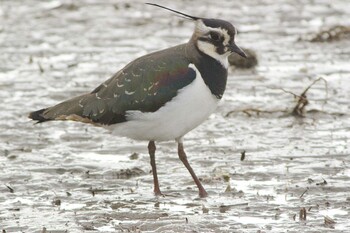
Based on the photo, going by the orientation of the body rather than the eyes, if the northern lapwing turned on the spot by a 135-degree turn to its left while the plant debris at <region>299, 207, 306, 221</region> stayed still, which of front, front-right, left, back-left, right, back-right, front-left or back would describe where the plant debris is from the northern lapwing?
back

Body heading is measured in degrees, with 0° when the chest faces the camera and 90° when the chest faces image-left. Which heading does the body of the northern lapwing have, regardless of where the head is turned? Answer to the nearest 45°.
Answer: approximately 270°

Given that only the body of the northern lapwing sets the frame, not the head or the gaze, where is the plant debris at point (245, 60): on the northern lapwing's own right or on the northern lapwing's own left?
on the northern lapwing's own left
